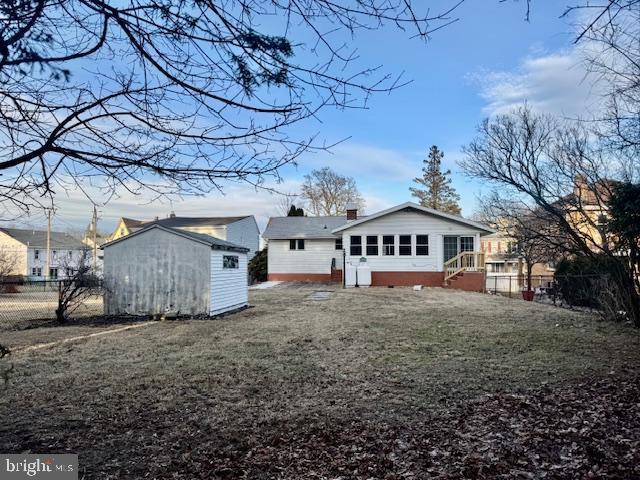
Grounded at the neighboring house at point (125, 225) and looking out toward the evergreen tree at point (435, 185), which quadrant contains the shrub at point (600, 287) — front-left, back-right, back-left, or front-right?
front-right

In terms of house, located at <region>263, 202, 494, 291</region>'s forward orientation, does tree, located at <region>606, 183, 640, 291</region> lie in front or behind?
behind

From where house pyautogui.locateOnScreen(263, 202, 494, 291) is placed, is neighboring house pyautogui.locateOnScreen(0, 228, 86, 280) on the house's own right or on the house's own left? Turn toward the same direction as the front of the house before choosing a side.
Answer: on the house's own left

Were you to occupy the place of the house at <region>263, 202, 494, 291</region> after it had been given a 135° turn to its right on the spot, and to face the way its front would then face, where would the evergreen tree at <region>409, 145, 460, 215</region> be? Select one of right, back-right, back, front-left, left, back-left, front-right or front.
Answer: back-left

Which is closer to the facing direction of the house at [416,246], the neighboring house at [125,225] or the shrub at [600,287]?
the neighboring house

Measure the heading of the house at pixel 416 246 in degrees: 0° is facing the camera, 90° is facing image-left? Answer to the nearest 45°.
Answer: approximately 180°

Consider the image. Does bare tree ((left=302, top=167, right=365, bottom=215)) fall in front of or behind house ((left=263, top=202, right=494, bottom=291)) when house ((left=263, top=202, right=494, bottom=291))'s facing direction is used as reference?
in front

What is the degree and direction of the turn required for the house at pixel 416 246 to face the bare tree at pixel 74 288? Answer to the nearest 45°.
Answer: approximately 135° to its left

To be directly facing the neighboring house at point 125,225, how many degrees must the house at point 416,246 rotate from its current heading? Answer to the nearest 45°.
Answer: approximately 45° to its left

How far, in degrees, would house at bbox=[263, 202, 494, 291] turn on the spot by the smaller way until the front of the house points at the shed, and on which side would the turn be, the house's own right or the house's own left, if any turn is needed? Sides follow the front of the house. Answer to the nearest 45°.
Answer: approximately 135° to the house's own left

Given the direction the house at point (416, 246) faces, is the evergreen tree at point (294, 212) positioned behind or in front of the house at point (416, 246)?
in front
